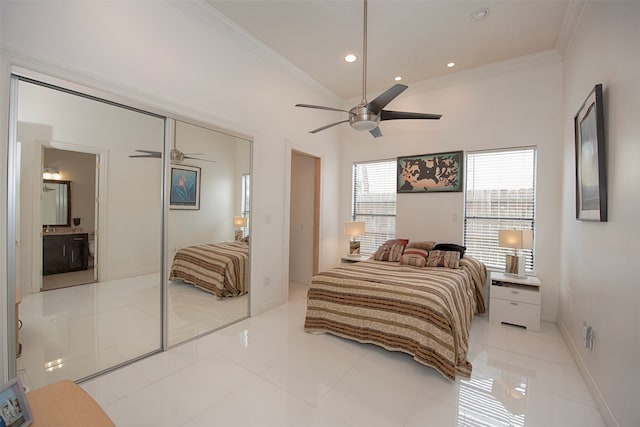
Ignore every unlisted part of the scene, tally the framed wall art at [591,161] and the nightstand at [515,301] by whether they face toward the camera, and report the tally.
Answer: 1

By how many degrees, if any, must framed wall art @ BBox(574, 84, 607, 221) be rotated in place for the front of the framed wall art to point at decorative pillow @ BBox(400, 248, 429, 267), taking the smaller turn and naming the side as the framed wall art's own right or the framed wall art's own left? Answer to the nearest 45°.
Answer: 0° — it already faces it

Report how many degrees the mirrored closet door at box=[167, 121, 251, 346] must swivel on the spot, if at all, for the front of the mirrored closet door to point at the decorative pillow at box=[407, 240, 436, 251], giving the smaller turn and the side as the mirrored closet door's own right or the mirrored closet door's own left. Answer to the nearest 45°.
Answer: approximately 45° to the mirrored closet door's own left

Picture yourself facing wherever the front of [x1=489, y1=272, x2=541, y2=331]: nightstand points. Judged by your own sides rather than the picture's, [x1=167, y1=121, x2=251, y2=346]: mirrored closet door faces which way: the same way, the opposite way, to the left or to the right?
to the left

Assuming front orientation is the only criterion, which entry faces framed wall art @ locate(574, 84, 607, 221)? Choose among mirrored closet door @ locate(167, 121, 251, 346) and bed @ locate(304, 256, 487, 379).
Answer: the mirrored closet door

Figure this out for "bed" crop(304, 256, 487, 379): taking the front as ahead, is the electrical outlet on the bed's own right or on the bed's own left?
on the bed's own left

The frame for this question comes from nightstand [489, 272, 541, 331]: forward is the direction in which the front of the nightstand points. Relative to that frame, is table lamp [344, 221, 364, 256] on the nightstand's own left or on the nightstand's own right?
on the nightstand's own right

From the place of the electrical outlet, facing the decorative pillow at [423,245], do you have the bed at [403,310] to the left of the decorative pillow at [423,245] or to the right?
left

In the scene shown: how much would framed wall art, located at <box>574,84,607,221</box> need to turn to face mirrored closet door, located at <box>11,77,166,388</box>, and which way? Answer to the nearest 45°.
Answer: approximately 45° to its left

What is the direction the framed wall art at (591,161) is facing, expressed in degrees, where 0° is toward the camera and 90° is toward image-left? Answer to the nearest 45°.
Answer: approximately 90°

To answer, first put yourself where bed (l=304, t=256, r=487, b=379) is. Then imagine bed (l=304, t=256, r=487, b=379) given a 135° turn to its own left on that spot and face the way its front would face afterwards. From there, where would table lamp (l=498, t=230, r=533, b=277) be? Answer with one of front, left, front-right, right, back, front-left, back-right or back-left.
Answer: front-left
